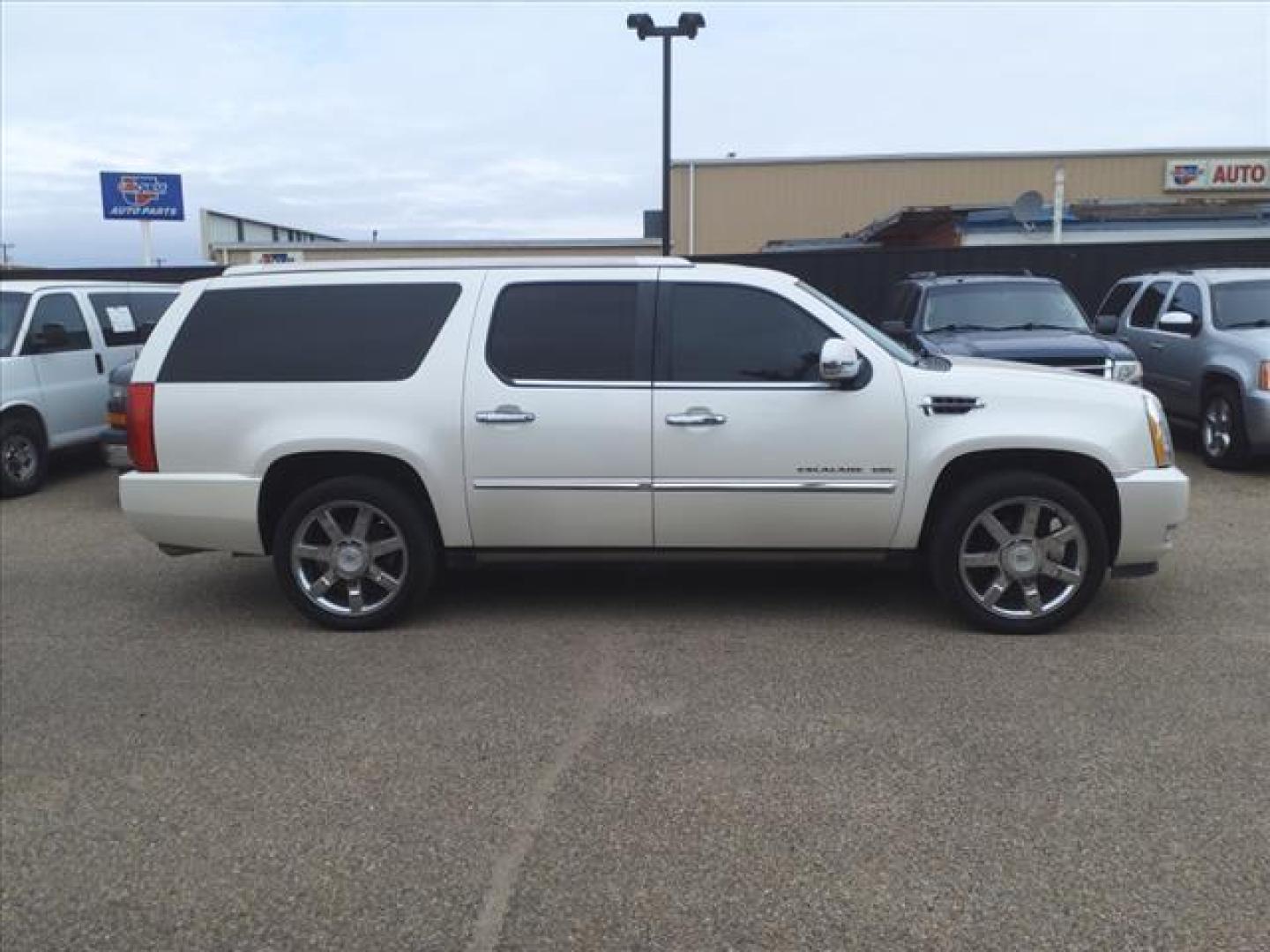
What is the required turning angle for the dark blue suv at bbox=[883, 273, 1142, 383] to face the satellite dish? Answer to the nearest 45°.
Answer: approximately 135° to its left

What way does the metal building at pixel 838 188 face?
toward the camera

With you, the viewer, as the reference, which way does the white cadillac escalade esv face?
facing to the right of the viewer

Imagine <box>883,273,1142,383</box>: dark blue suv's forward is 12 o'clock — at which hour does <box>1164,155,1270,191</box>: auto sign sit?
The auto sign is roughly at 8 o'clock from the dark blue suv.

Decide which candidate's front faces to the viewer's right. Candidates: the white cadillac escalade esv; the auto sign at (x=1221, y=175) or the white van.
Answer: the white cadillac escalade esv

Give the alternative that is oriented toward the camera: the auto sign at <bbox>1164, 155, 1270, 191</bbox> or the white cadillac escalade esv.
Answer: the auto sign

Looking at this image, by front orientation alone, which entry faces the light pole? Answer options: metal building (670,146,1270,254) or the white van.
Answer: the metal building

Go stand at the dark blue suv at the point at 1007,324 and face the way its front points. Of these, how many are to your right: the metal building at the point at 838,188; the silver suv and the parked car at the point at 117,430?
1

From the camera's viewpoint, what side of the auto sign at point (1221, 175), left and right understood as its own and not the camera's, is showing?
front

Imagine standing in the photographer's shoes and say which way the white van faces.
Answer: facing the viewer and to the left of the viewer

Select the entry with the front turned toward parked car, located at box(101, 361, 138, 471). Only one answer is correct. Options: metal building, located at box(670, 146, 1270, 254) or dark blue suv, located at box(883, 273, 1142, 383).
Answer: the metal building

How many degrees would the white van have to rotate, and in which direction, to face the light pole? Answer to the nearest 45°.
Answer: approximately 180°

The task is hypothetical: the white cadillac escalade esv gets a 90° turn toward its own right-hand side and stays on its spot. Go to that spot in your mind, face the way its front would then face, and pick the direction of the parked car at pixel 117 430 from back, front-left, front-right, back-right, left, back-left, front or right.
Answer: back-right

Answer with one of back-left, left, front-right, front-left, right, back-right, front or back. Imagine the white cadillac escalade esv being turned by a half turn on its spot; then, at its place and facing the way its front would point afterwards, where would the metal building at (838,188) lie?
right

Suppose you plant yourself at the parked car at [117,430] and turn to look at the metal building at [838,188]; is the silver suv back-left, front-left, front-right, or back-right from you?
front-right

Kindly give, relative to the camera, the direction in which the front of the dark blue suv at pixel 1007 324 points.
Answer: facing the viewer and to the right of the viewer

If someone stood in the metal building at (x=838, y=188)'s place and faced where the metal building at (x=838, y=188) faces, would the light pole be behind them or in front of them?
in front
